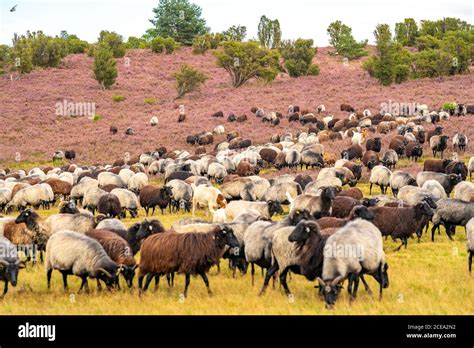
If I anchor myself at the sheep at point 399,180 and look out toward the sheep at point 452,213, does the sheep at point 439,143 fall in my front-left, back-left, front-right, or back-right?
back-left

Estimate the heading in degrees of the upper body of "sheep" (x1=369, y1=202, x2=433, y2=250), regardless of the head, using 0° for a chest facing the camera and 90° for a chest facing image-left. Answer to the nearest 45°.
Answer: approximately 270°

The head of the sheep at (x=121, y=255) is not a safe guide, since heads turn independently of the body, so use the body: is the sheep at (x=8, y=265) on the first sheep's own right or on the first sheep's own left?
on the first sheep's own right

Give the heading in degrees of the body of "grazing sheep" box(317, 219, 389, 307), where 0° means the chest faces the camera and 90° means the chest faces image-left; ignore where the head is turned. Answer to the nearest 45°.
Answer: approximately 45°

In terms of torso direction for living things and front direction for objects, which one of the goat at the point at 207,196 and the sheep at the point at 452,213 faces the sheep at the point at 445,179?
the goat at the point at 207,196

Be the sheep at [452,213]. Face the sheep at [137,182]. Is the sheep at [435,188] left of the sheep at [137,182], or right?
right

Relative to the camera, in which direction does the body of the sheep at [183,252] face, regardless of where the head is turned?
to the viewer's right
